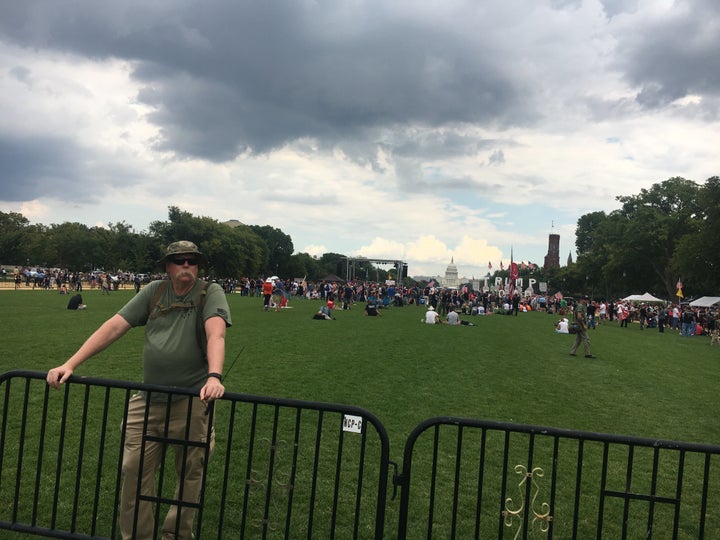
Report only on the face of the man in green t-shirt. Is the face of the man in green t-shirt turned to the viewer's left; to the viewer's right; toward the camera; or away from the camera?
toward the camera

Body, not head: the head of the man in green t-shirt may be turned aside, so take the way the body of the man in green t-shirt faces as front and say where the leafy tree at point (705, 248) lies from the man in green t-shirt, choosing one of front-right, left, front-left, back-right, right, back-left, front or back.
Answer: back-left

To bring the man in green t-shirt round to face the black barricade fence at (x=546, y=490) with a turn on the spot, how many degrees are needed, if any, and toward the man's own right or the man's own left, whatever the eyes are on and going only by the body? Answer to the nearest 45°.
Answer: approximately 90° to the man's own left

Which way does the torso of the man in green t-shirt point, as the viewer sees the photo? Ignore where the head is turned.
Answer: toward the camera
